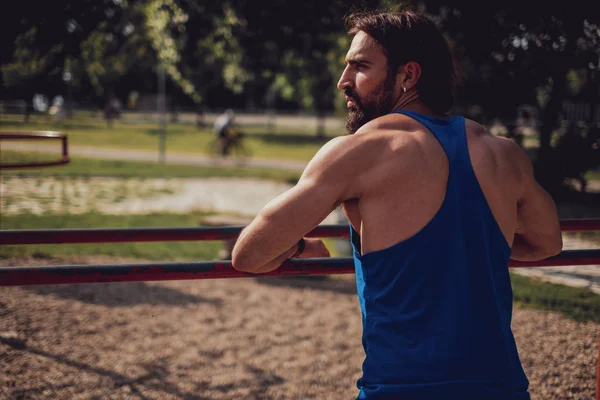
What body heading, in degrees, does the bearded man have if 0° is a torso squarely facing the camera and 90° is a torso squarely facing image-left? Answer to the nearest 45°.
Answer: approximately 135°

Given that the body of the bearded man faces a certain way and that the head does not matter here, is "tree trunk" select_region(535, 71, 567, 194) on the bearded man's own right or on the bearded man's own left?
on the bearded man's own right

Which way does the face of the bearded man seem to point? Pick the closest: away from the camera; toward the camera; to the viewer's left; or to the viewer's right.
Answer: to the viewer's left
